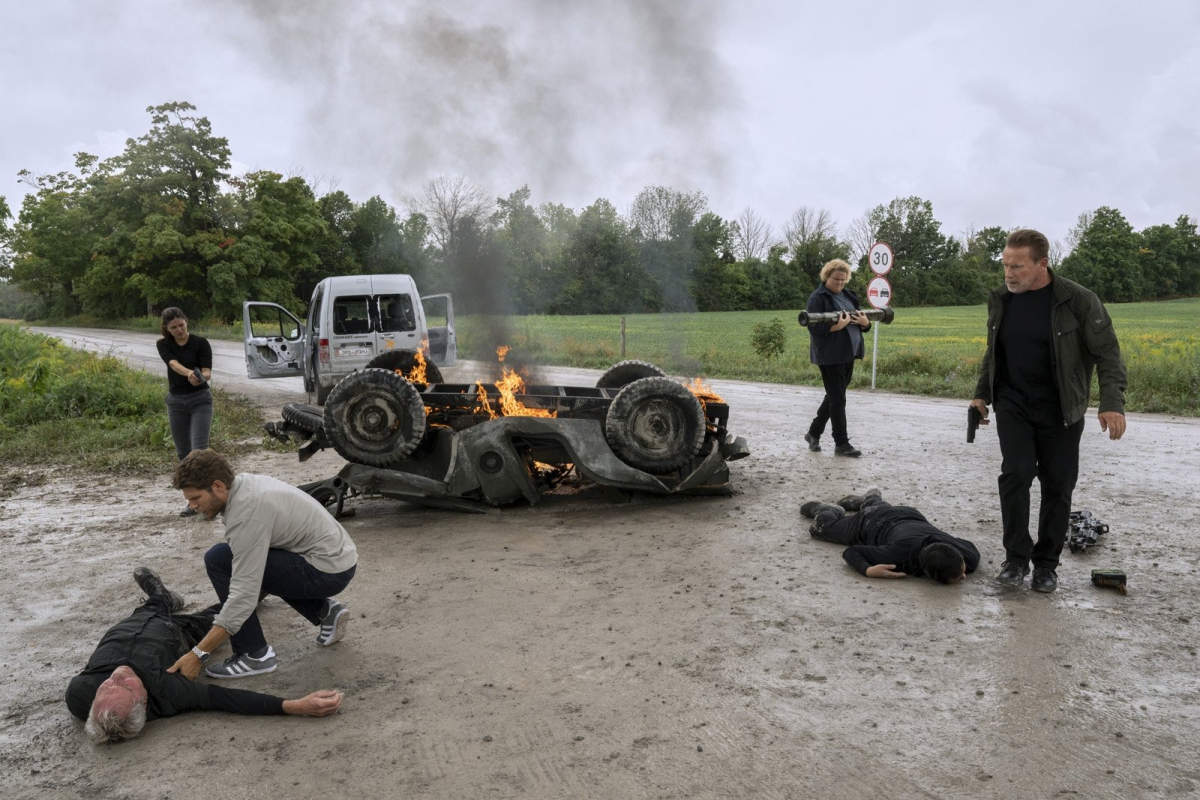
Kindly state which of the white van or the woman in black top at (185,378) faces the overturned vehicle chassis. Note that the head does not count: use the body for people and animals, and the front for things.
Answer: the woman in black top

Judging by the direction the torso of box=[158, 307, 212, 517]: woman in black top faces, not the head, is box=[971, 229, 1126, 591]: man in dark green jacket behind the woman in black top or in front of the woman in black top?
in front

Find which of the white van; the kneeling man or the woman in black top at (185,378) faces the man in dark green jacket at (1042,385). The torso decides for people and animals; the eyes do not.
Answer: the woman in black top

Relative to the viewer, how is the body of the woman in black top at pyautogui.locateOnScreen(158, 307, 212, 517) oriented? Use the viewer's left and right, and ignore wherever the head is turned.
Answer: facing the viewer and to the right of the viewer

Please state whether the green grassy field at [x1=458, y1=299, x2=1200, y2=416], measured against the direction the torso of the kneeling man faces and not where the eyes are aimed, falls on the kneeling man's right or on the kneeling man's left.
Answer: on the kneeling man's right

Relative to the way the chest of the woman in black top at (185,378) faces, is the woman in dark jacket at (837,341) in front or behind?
in front

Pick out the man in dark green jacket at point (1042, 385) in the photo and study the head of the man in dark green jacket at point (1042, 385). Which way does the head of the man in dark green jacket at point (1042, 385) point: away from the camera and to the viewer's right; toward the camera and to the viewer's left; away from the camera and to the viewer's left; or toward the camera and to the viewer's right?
toward the camera and to the viewer's left

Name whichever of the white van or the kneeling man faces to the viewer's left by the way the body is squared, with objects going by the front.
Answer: the kneeling man

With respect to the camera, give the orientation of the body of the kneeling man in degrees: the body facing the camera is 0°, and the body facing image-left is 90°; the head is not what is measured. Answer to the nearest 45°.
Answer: approximately 90°

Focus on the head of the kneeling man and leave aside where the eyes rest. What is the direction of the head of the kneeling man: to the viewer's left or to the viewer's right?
to the viewer's left

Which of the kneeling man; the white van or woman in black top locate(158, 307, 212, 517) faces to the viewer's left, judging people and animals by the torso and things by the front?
the kneeling man

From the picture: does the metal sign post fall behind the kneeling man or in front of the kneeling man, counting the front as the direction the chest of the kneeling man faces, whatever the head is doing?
behind
